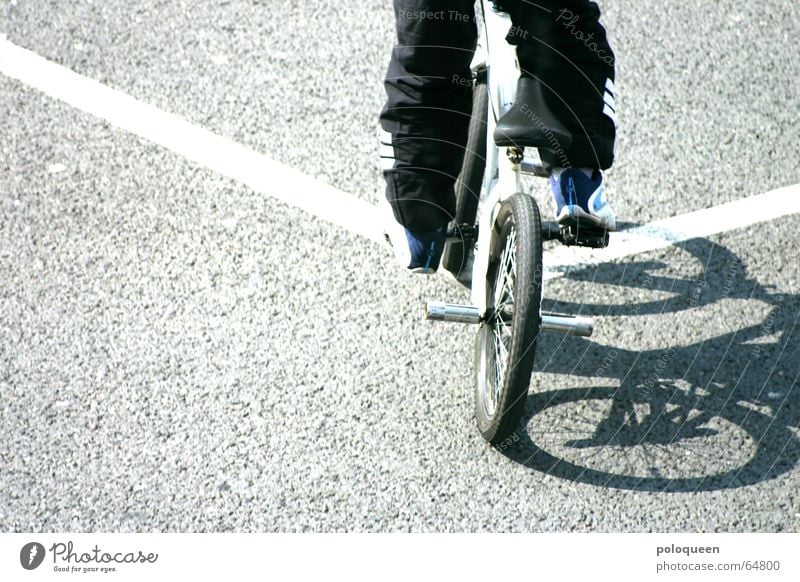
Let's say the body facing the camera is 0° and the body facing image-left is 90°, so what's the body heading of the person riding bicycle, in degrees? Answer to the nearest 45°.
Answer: approximately 180°
